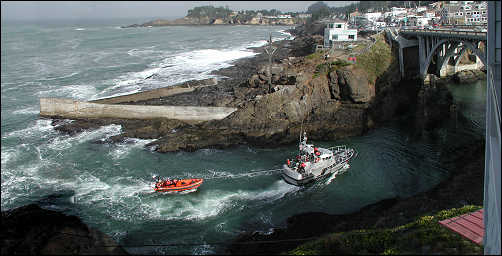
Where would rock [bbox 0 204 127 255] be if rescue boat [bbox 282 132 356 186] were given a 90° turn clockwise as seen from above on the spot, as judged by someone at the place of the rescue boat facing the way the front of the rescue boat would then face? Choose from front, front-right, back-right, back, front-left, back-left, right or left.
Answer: right

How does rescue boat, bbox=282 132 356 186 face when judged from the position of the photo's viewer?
facing away from the viewer and to the right of the viewer

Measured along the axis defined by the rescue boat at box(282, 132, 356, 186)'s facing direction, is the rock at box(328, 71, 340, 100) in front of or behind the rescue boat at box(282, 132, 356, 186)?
in front

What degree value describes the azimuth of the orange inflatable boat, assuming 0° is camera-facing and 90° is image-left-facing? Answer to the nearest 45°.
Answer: approximately 270°

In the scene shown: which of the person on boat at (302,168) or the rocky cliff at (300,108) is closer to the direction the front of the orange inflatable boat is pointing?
the person on boat

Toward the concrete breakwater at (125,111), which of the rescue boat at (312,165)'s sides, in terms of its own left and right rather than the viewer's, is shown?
left

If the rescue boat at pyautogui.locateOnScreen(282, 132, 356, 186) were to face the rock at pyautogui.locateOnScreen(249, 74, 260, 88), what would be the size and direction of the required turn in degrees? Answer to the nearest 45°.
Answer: approximately 45° to its left

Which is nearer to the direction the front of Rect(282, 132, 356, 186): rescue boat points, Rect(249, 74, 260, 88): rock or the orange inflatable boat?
the rock

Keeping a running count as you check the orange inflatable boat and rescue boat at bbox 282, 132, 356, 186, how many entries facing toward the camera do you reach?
0

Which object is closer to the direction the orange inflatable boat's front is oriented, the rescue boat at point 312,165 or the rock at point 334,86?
the rescue boat

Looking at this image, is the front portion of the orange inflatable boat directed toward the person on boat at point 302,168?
yes

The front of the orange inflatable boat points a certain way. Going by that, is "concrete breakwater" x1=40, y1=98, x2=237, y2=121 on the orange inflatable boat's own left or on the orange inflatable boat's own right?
on the orange inflatable boat's own left

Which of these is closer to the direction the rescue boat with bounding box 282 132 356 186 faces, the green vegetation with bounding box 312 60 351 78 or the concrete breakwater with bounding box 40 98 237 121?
the green vegetation
